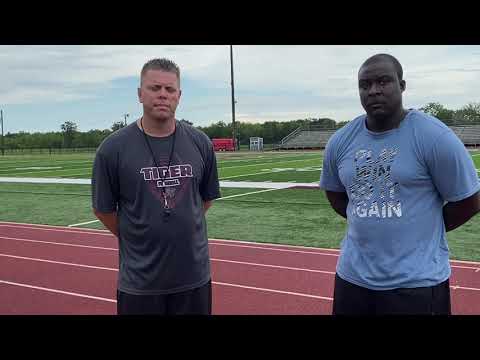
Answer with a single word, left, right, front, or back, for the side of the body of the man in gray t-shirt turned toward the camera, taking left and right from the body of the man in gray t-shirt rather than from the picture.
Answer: front

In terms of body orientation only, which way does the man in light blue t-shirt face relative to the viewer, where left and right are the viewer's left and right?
facing the viewer and to the left of the viewer

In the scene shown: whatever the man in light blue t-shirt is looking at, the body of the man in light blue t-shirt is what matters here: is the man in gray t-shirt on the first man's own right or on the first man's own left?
on the first man's own right

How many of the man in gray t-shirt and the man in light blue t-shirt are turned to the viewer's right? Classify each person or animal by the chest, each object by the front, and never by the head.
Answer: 0

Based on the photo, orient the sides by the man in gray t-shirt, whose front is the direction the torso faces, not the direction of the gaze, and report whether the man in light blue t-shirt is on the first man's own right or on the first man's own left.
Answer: on the first man's own left

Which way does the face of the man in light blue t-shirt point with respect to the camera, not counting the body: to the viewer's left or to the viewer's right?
to the viewer's left
